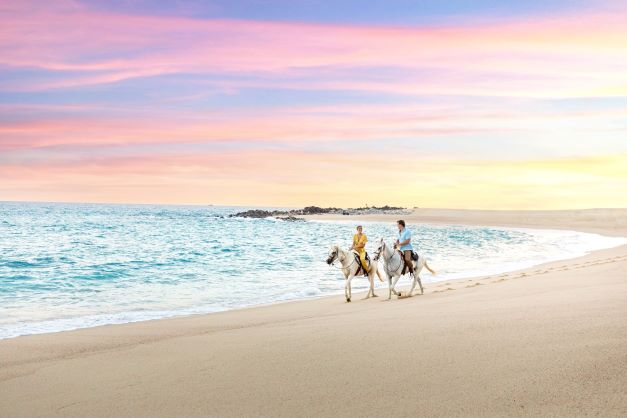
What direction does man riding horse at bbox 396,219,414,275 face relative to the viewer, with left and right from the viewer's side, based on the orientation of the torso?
facing the viewer and to the left of the viewer
